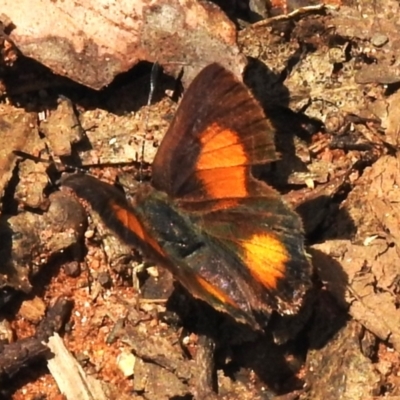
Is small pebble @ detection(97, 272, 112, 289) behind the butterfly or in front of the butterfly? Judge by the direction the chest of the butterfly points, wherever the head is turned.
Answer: in front

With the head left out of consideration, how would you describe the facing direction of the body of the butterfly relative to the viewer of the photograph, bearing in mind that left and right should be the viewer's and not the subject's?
facing away from the viewer and to the left of the viewer
